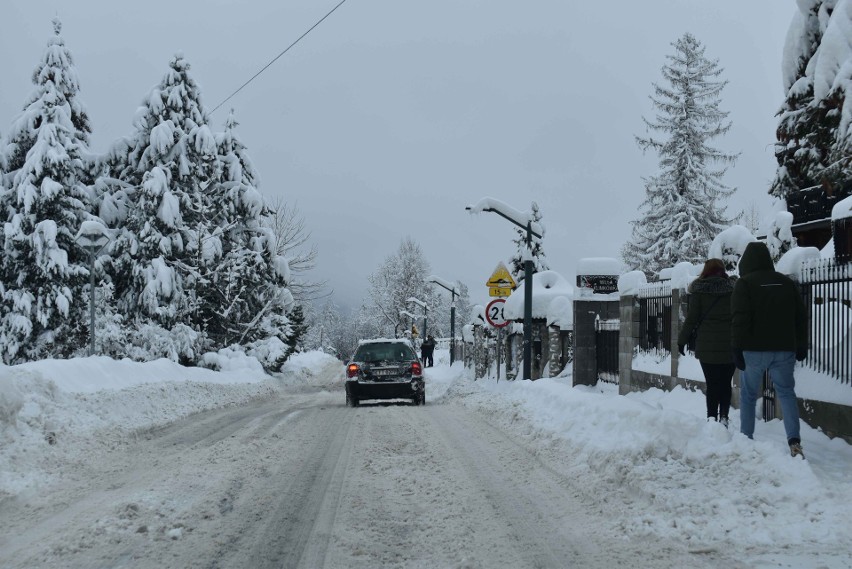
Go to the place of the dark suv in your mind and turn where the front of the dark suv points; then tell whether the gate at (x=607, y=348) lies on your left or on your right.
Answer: on your right

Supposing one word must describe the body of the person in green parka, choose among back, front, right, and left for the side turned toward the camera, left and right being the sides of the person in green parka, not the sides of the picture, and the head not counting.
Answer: back

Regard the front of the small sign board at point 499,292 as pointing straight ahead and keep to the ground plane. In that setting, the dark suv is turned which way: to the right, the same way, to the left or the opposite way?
the opposite way

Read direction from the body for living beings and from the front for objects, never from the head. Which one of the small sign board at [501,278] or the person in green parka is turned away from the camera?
the person in green parka

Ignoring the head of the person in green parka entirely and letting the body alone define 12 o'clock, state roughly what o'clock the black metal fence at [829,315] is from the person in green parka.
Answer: The black metal fence is roughly at 3 o'clock from the person in green parka.

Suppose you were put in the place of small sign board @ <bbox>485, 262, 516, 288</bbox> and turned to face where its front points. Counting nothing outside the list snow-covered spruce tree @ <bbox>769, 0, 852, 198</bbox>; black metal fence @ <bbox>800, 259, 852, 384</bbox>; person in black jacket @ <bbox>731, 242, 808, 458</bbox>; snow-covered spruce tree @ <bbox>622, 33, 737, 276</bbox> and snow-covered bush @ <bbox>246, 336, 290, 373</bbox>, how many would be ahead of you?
3

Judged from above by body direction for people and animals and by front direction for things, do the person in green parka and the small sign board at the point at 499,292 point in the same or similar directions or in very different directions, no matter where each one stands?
very different directions

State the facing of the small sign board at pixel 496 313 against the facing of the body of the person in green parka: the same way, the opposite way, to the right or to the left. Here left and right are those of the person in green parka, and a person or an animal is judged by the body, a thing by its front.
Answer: the opposite way

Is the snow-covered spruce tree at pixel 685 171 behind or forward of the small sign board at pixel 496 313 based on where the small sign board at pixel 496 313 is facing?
behind

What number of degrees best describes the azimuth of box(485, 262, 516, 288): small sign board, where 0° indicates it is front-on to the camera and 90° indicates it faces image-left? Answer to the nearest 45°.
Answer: approximately 0°

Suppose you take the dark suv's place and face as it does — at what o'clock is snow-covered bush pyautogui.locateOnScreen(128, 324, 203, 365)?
The snow-covered bush is roughly at 11 o'clock from the dark suv.

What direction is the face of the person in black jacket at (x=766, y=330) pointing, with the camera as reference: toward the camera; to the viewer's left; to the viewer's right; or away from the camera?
away from the camera

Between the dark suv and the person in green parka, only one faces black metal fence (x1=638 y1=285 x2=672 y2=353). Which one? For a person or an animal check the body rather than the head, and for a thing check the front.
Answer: the person in green parka
